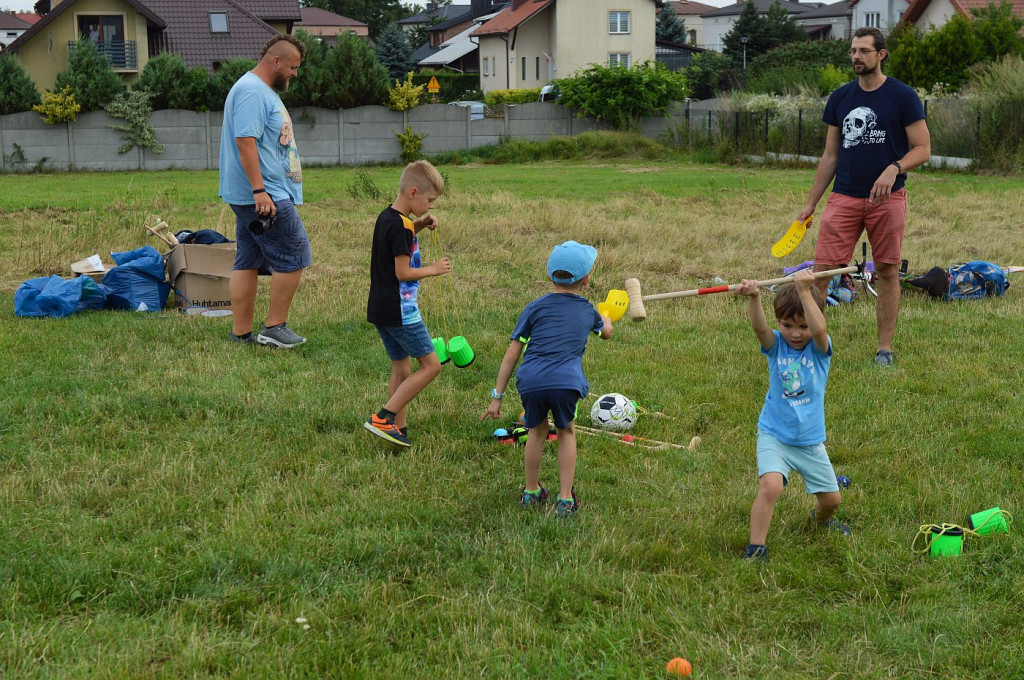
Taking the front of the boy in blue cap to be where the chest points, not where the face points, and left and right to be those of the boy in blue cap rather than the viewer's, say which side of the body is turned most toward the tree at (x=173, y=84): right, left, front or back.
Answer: front

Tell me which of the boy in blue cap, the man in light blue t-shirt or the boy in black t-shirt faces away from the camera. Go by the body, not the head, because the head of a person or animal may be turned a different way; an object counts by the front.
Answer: the boy in blue cap

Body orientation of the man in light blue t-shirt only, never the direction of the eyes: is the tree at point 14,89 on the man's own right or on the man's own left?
on the man's own left

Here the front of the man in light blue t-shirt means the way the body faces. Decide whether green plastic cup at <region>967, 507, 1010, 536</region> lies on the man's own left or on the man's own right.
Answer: on the man's own right

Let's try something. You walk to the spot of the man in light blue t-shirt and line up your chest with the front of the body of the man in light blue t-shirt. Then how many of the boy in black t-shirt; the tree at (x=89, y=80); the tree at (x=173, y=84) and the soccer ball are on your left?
2

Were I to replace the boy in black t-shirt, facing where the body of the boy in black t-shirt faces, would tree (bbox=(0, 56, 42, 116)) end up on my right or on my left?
on my left

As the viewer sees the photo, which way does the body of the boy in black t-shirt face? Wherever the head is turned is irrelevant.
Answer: to the viewer's right

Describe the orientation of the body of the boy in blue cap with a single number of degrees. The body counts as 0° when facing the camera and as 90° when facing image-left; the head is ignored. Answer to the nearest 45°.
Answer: approximately 180°

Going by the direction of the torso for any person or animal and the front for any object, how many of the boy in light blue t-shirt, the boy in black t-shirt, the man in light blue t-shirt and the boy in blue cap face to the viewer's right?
2

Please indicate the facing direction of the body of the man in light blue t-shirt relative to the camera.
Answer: to the viewer's right

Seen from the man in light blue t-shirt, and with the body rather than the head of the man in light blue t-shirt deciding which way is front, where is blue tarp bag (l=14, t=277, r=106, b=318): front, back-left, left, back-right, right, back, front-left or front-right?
back-left

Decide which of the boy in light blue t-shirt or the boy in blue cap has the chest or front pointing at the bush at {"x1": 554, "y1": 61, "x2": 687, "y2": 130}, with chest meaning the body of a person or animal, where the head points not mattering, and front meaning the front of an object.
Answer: the boy in blue cap

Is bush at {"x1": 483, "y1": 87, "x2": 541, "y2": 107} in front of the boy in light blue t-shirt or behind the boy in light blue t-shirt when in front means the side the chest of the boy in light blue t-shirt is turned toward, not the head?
behind

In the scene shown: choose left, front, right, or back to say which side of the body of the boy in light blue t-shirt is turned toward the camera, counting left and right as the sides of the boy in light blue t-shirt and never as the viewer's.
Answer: front

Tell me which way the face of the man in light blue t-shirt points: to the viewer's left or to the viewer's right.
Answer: to the viewer's right

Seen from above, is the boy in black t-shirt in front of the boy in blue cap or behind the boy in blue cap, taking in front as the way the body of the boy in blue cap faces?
in front
